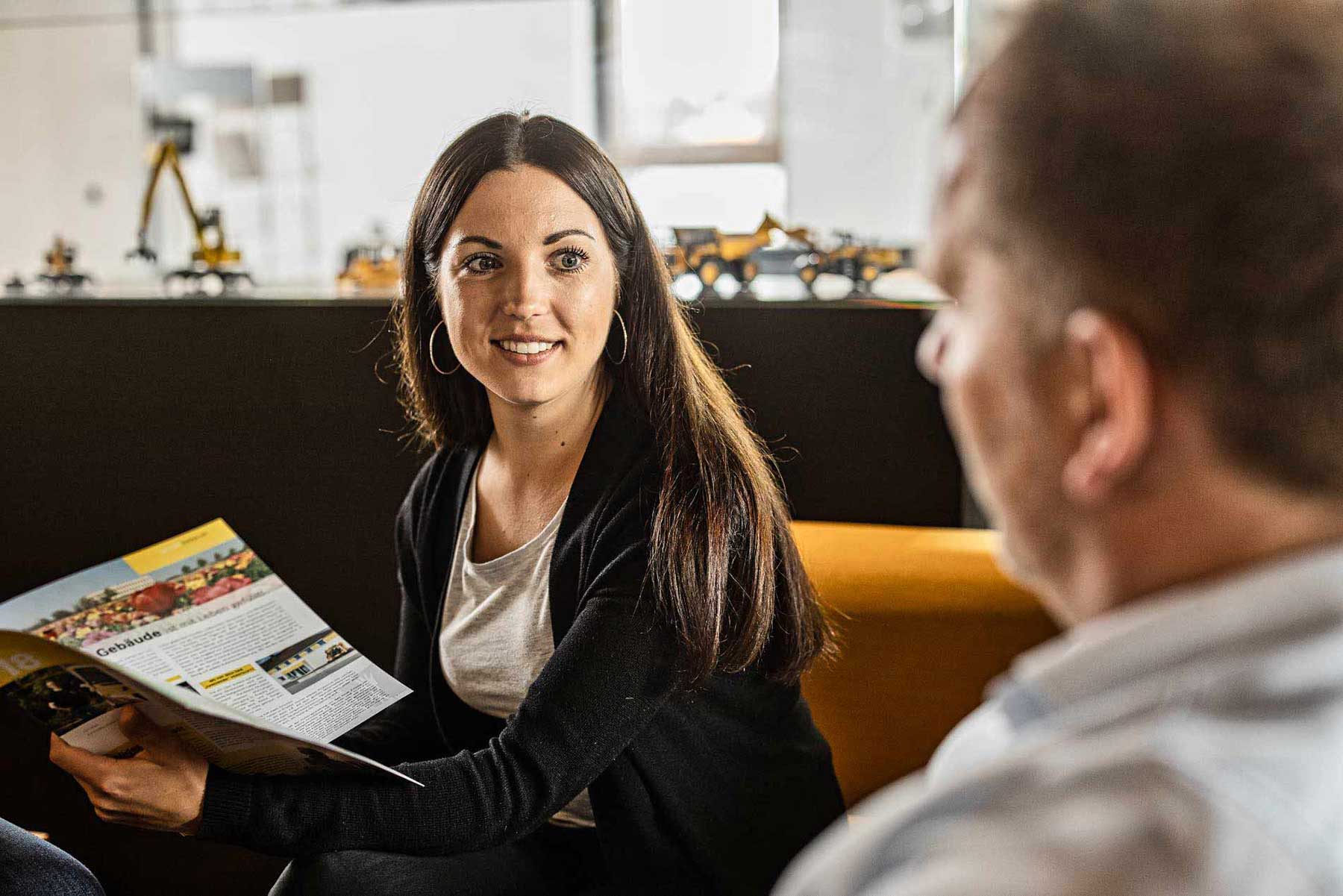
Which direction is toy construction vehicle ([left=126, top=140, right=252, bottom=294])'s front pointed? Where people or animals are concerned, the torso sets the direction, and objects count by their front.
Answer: to the viewer's left

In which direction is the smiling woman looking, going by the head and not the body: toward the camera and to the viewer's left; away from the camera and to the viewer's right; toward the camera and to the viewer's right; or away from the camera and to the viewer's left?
toward the camera and to the viewer's right

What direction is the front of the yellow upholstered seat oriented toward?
toward the camera

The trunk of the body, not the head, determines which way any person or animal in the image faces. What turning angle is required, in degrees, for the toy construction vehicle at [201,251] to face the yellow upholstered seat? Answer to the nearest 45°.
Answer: approximately 135° to its left

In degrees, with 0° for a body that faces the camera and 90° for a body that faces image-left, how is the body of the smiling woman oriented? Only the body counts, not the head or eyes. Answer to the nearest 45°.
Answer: approximately 45°

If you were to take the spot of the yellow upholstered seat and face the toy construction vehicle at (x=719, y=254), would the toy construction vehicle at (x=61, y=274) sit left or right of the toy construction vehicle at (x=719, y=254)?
left

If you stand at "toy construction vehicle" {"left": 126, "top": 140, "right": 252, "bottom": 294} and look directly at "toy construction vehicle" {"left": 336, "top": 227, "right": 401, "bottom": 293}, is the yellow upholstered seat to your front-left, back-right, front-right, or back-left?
front-right

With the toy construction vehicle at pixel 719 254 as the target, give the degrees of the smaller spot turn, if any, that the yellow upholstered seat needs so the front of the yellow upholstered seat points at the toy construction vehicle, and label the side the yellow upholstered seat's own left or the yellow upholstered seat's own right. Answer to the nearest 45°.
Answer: approximately 135° to the yellow upholstered seat's own right

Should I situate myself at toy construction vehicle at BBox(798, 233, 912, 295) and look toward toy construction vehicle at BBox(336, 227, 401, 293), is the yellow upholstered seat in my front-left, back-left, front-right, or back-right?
back-left

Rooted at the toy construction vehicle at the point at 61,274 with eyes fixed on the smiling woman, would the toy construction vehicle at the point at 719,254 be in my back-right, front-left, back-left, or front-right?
front-left
